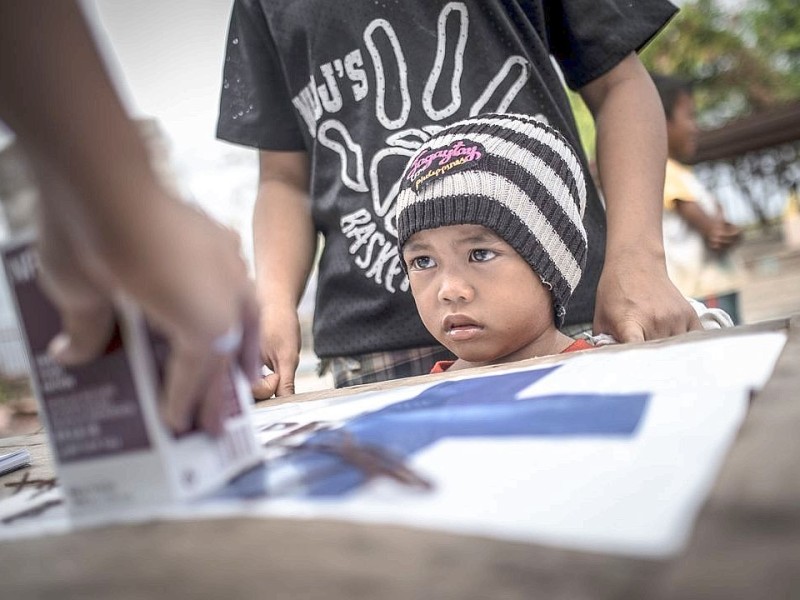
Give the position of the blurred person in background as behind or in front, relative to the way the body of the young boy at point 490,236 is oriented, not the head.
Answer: behind
